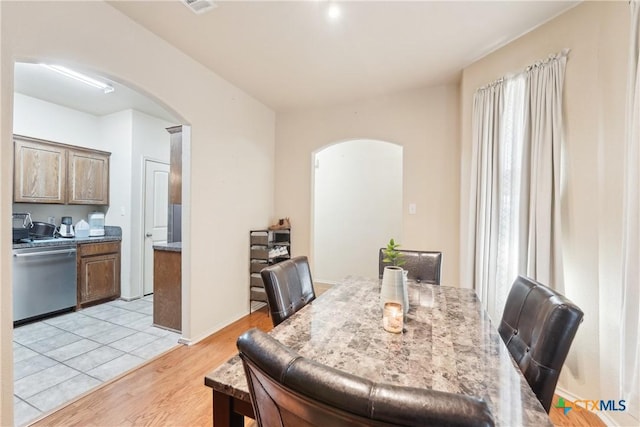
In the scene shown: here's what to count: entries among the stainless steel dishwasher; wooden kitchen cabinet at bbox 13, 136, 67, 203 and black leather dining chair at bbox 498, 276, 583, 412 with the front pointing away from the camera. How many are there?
0

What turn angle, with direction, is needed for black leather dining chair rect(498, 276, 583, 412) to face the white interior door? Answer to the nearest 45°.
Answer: approximately 45° to its right

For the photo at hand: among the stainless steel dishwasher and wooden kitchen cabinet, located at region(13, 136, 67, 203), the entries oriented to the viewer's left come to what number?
0

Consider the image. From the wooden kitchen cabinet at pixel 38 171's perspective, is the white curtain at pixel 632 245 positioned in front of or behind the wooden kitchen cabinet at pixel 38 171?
in front

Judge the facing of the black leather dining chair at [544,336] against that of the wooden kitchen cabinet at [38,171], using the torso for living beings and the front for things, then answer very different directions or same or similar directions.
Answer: very different directions

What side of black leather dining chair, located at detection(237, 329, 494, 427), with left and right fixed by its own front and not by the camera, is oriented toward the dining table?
front

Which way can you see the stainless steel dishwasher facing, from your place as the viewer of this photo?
facing the viewer and to the right of the viewer

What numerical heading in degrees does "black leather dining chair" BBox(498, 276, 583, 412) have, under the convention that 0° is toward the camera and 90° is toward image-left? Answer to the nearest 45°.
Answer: approximately 45°

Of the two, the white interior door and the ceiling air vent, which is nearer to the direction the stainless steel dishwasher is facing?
the ceiling air vent

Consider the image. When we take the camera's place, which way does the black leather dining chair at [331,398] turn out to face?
facing away from the viewer and to the right of the viewer

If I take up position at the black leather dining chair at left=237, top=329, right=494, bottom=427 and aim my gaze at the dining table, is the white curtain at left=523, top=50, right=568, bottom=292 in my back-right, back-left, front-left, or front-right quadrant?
front-right

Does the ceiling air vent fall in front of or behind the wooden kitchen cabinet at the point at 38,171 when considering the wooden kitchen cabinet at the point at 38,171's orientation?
in front
